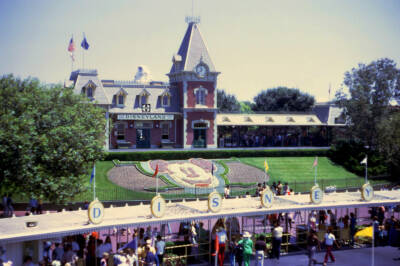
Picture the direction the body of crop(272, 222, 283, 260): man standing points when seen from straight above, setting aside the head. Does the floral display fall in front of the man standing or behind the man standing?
in front

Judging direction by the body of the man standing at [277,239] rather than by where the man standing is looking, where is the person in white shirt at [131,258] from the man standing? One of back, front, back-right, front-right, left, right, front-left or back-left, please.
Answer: back-left

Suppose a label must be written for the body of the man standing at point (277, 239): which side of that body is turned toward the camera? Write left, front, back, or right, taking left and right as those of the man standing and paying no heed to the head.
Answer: back

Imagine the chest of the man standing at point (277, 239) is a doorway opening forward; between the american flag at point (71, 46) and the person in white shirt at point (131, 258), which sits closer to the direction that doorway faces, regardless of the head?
the american flag

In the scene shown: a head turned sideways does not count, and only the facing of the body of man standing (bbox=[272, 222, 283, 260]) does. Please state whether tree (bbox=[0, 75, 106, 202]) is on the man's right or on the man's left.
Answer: on the man's left

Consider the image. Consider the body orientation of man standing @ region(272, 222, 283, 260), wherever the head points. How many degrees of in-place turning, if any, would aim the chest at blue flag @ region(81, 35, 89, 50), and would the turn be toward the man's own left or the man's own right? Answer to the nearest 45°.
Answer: approximately 45° to the man's own left
